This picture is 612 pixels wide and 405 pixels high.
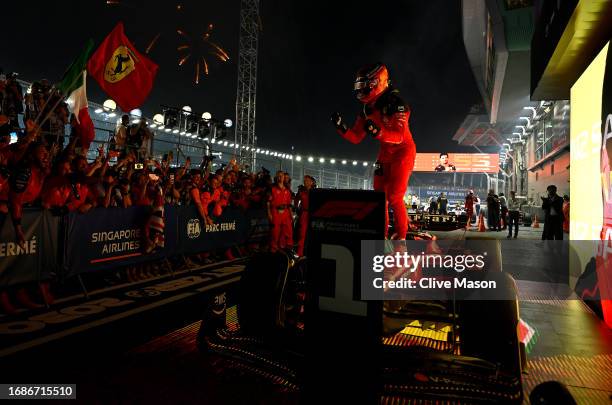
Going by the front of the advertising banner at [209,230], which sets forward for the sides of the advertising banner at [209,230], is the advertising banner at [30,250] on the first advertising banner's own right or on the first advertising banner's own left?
on the first advertising banner's own right

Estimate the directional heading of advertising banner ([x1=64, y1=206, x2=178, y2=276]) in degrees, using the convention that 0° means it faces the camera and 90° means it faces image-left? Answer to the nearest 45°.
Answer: approximately 315°

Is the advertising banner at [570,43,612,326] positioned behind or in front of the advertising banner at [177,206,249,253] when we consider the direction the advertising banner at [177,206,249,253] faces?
in front

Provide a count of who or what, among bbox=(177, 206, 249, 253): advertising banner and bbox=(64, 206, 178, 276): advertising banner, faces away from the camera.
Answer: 0

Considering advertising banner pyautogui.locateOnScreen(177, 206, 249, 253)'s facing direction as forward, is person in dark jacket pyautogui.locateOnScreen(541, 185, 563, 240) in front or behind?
in front

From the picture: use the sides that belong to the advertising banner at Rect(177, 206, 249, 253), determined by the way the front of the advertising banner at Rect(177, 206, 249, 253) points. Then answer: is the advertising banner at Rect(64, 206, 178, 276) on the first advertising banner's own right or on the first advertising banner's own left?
on the first advertising banner's own right

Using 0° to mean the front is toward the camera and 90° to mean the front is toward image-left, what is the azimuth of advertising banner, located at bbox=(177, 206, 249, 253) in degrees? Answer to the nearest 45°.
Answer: approximately 315°

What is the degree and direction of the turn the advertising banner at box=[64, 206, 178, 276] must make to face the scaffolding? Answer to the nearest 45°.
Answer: approximately 90° to its left

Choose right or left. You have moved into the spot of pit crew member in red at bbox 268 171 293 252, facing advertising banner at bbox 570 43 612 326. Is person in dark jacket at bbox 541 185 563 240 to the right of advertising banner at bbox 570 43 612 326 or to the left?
left
